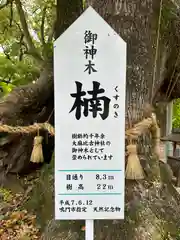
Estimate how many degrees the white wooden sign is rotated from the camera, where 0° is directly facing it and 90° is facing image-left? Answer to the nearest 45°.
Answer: approximately 0°

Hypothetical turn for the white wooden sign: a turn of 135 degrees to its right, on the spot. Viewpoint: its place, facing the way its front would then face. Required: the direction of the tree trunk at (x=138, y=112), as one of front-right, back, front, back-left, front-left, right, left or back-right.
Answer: right
